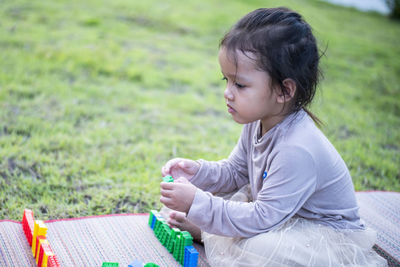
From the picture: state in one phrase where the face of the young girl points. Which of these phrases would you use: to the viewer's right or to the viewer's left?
to the viewer's left

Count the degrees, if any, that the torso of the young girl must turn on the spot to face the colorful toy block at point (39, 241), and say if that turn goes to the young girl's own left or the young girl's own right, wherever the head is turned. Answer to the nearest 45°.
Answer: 0° — they already face it

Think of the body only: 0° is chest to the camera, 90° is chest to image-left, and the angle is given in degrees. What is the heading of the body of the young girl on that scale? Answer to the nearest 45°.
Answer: approximately 90°
